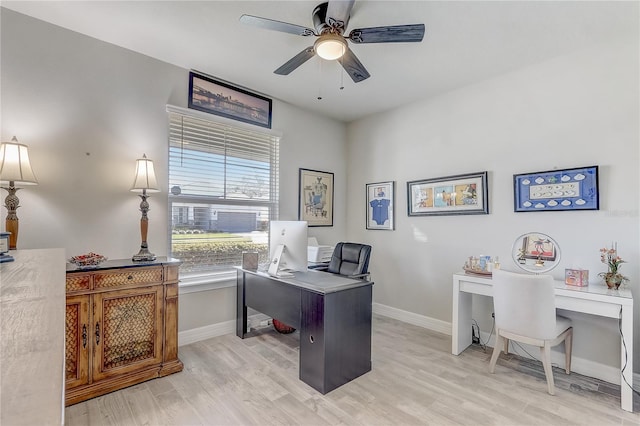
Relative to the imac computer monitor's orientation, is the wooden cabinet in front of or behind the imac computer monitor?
behind

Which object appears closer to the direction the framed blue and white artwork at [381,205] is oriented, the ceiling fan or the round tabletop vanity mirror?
the ceiling fan

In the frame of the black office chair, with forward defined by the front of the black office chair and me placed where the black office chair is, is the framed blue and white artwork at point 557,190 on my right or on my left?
on my left

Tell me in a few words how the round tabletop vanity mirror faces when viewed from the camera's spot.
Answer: facing the viewer

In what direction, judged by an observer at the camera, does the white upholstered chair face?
facing away from the viewer and to the right of the viewer

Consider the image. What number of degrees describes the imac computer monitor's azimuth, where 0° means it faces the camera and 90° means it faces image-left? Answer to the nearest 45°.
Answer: approximately 225°

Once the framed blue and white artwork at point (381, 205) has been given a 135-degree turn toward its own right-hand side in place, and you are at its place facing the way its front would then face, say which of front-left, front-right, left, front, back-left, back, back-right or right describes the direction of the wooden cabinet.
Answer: back-left

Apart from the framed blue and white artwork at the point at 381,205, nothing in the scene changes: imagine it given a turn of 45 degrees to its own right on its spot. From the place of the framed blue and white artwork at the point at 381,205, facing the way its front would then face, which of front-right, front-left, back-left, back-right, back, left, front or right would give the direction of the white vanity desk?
back-left

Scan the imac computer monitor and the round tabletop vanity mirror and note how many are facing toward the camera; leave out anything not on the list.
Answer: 1

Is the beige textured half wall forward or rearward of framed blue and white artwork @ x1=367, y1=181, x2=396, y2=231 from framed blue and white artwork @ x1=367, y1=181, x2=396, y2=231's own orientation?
forward

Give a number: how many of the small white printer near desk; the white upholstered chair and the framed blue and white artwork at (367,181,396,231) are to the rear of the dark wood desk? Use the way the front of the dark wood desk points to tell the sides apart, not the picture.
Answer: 0

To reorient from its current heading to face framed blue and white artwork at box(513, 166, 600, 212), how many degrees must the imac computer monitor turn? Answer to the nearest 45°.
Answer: approximately 45° to its right

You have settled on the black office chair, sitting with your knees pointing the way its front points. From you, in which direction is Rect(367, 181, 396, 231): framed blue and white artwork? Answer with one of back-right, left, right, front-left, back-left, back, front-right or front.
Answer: back

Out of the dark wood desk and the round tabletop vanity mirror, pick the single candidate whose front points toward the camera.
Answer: the round tabletop vanity mirror

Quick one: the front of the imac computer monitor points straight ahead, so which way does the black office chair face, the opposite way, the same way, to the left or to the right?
the opposite way

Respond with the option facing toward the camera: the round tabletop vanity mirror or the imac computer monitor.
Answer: the round tabletop vanity mirror

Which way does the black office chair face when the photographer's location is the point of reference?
facing the viewer and to the left of the viewer

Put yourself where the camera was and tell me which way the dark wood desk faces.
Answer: facing away from the viewer and to the right of the viewer

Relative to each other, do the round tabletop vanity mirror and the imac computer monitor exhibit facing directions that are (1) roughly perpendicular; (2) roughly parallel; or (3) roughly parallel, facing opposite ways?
roughly parallel, facing opposite ways

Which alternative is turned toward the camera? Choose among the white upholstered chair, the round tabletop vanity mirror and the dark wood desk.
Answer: the round tabletop vanity mirror
